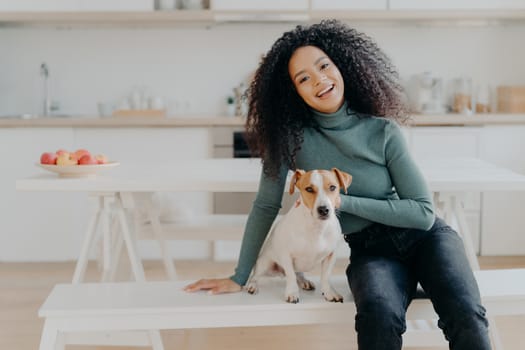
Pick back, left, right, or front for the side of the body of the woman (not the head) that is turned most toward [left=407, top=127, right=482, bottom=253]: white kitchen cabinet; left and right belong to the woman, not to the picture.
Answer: back

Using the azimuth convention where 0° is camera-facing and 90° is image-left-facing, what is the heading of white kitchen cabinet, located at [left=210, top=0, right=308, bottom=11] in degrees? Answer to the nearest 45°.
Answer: approximately 0°

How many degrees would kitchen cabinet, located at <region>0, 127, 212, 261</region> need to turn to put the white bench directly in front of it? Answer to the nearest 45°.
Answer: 0° — it already faces it

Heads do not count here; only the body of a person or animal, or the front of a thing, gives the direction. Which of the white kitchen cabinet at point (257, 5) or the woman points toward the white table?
the white kitchen cabinet

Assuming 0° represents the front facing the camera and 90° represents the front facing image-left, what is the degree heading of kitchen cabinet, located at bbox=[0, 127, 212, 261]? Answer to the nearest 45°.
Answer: approximately 0°

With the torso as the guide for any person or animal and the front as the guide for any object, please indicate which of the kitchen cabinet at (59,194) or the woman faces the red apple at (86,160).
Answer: the kitchen cabinet

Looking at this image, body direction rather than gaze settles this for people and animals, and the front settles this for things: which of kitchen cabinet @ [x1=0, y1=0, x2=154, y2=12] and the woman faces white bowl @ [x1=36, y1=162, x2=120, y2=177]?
the kitchen cabinet
